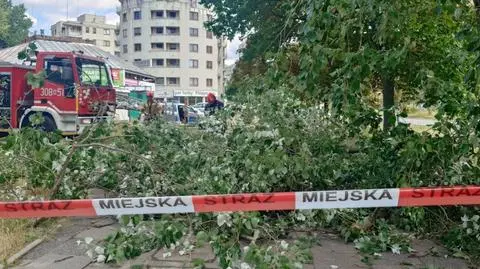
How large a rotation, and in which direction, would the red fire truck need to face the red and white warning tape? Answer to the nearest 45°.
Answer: approximately 45° to its right

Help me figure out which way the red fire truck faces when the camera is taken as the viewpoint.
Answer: facing the viewer and to the right of the viewer

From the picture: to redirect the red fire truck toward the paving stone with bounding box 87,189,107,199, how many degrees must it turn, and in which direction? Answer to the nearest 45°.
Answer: approximately 45° to its right

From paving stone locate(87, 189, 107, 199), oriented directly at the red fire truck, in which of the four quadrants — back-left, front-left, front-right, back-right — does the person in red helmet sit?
front-right

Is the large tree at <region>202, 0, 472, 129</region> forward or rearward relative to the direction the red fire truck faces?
forward

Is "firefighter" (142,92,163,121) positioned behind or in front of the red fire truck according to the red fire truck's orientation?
in front
